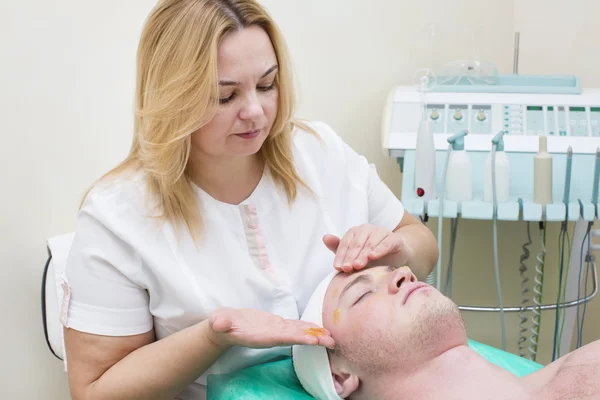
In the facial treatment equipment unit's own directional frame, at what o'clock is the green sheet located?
The green sheet is roughly at 1 o'clock from the facial treatment equipment unit.

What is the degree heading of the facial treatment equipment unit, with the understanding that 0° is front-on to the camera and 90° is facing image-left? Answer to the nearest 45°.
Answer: approximately 0°

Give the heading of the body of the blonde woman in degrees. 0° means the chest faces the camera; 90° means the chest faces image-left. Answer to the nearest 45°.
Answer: approximately 315°

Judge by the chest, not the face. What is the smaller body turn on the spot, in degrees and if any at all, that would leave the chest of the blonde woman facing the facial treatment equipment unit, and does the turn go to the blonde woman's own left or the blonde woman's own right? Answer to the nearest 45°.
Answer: approximately 90° to the blonde woman's own left

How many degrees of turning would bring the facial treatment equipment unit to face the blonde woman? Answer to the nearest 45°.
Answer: approximately 45° to its right
